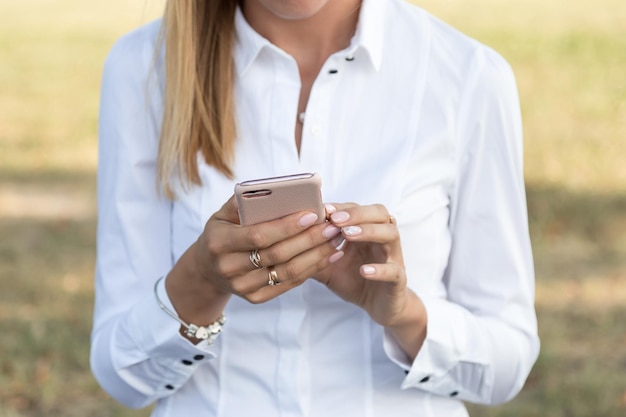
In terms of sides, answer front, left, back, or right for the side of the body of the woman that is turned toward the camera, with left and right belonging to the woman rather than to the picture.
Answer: front
